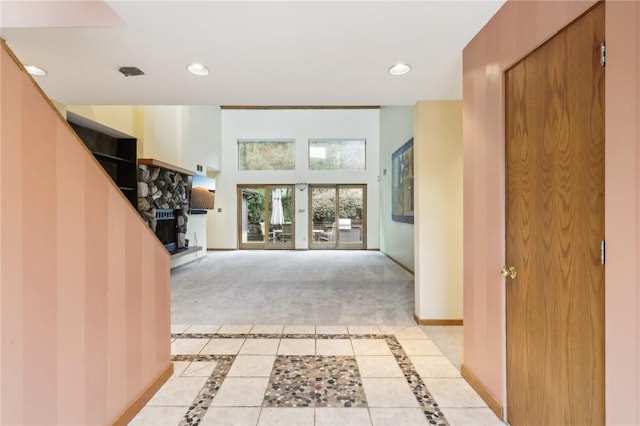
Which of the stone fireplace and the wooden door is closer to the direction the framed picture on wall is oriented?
the stone fireplace

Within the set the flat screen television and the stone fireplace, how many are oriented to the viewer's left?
0

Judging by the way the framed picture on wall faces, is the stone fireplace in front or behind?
in front

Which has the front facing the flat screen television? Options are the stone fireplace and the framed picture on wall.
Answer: the framed picture on wall

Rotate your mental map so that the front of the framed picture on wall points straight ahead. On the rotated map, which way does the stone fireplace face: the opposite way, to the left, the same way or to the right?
the opposite way

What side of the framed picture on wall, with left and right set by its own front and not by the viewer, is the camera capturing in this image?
left

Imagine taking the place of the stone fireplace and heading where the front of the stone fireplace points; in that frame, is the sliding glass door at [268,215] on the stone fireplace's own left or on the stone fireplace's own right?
on the stone fireplace's own left

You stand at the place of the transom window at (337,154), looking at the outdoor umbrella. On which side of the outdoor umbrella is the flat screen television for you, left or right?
left

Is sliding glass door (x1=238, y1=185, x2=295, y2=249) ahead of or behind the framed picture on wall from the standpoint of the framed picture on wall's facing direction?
ahead

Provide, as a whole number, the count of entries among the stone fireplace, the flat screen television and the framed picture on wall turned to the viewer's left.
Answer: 1
